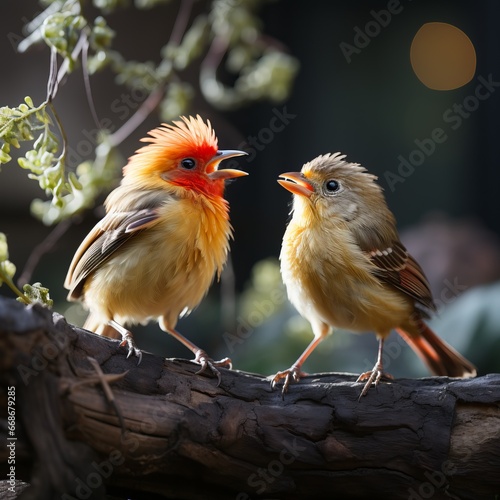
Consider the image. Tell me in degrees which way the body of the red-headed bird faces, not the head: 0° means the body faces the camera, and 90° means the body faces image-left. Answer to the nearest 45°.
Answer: approximately 315°

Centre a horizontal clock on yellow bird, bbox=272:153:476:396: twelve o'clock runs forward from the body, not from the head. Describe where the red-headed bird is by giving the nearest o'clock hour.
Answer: The red-headed bird is roughly at 1 o'clock from the yellow bird.

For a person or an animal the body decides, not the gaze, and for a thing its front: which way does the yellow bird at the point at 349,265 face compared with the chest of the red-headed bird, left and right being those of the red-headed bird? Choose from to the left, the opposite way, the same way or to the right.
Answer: to the right

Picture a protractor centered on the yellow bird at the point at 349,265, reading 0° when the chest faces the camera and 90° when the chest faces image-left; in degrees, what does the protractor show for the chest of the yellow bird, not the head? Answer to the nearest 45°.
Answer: approximately 45°

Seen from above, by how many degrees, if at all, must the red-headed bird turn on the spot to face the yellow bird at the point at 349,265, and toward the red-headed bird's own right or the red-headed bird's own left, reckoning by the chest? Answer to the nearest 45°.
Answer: approximately 45° to the red-headed bird's own left
